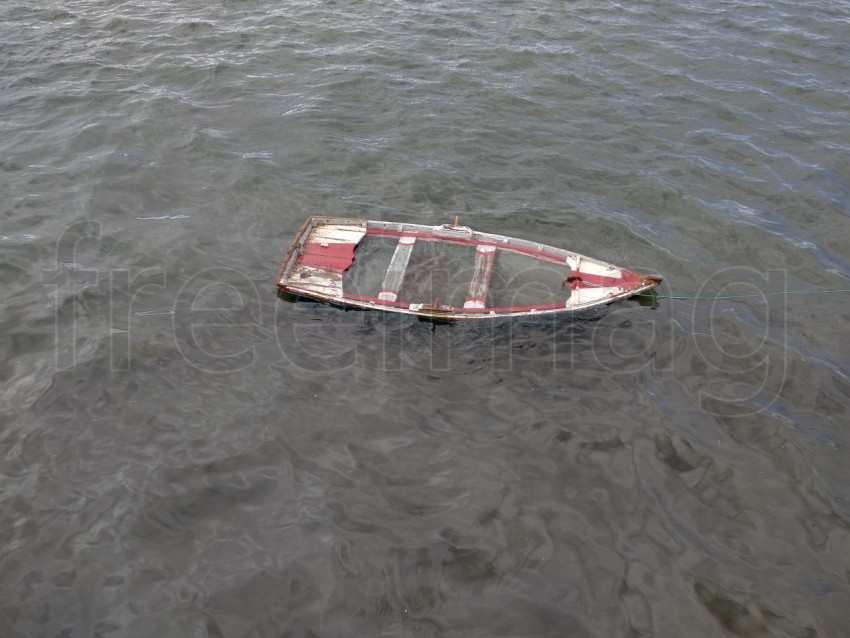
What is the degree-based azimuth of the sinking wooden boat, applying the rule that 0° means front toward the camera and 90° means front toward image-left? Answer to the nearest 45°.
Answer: approximately 270°
